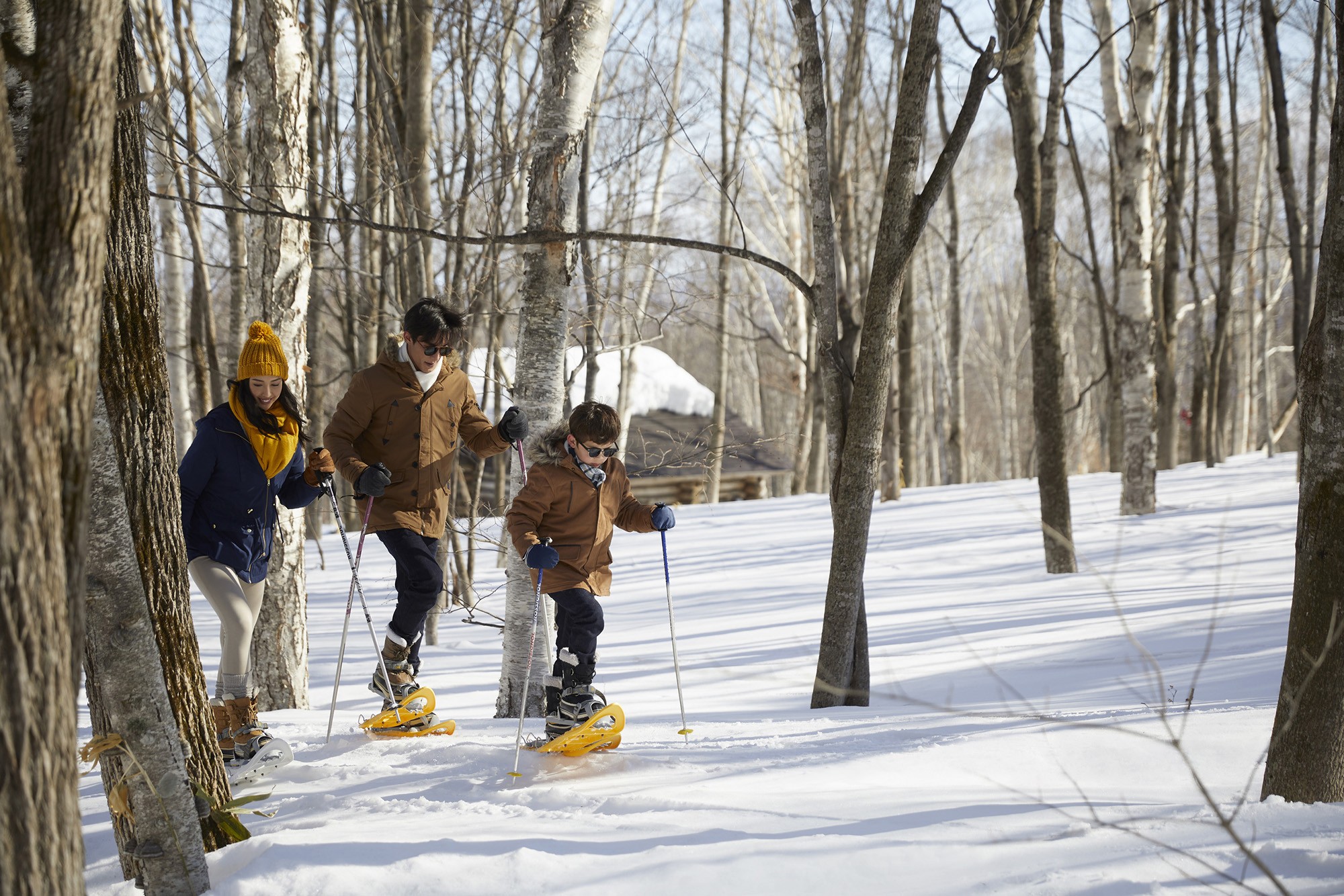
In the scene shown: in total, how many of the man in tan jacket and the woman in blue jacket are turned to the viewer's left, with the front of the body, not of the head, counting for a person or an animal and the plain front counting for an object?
0

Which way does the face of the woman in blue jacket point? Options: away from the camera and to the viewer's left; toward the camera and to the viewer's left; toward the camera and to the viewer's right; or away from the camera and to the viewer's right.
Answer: toward the camera and to the viewer's right

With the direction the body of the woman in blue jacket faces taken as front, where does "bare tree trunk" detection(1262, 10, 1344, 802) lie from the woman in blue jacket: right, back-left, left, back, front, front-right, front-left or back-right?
front

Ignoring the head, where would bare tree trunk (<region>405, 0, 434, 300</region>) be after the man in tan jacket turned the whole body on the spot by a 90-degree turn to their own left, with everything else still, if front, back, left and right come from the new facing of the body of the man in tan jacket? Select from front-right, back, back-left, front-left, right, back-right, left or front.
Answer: front-left

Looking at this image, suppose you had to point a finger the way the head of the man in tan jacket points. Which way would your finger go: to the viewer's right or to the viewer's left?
to the viewer's right

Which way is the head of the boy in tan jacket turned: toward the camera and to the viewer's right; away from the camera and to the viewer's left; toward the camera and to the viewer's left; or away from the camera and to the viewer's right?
toward the camera and to the viewer's right

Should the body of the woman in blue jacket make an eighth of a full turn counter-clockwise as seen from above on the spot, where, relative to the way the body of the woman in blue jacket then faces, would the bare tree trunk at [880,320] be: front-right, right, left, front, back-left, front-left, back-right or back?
front

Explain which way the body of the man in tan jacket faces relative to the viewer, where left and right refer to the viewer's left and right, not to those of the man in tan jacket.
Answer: facing the viewer and to the right of the viewer

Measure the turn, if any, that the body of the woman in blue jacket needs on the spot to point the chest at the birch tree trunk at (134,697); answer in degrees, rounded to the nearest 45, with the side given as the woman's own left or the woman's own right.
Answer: approximately 45° to the woman's own right

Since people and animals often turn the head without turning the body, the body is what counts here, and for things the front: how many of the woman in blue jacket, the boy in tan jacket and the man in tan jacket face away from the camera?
0

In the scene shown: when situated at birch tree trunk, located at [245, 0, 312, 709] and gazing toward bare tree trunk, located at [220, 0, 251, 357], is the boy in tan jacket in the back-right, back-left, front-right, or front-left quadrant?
back-right
